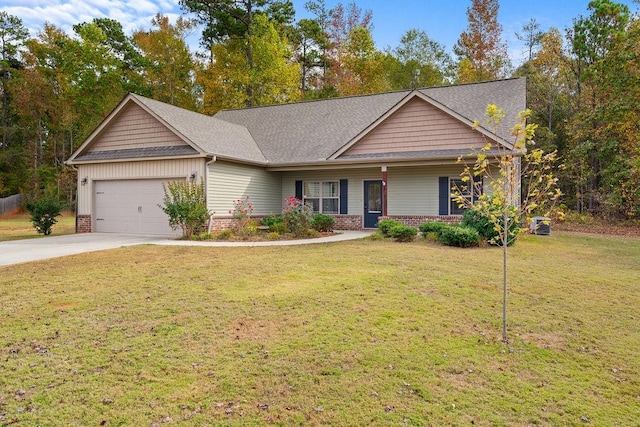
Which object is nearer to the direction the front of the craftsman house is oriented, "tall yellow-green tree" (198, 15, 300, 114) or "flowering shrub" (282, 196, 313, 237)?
the flowering shrub

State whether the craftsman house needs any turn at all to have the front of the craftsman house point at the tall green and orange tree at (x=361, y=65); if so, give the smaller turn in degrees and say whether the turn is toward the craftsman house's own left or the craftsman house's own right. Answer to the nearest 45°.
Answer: approximately 135° to the craftsman house's own right

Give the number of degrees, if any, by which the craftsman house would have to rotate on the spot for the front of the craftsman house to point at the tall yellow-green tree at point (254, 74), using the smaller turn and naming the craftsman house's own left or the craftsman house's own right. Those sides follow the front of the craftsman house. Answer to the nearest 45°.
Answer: approximately 135° to the craftsman house's own right

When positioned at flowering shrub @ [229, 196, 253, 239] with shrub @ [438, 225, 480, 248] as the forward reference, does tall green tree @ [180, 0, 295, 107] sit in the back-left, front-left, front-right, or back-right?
back-left

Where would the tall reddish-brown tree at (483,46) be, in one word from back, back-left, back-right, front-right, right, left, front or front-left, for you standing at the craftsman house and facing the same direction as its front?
back

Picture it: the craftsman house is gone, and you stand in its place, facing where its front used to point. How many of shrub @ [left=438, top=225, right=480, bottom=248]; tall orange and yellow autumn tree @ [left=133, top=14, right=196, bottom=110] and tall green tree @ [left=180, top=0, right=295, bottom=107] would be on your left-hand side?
1

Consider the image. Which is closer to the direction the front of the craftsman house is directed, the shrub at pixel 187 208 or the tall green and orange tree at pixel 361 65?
the shrub

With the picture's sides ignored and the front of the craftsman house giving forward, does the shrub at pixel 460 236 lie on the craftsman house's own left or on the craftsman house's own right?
on the craftsman house's own left

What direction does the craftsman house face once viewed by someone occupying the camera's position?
facing the viewer and to the left of the viewer

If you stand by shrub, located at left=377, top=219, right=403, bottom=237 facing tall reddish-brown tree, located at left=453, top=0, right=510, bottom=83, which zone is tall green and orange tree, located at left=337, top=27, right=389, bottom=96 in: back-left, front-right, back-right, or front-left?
front-left

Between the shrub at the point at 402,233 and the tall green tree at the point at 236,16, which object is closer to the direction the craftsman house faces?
the shrub

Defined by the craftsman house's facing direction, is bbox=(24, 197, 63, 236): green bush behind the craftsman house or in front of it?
in front

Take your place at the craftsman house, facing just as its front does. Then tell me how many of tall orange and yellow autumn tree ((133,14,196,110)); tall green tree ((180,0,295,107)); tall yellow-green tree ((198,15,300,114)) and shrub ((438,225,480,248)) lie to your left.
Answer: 1

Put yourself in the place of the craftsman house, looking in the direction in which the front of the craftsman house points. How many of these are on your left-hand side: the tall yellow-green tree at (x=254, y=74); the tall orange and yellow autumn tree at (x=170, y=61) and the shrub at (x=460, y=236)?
1

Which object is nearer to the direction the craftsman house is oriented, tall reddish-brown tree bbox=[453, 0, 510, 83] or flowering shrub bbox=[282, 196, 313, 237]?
the flowering shrub
